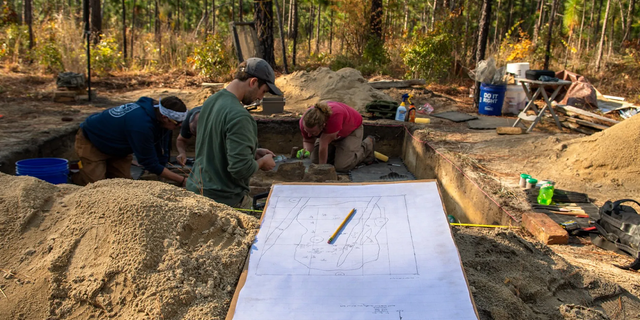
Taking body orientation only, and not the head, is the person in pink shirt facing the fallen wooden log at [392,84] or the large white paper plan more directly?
the large white paper plan

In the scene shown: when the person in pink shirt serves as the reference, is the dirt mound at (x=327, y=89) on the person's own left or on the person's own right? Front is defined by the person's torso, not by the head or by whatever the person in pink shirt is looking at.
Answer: on the person's own right

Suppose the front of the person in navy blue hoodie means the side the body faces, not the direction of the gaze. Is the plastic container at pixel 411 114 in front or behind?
in front

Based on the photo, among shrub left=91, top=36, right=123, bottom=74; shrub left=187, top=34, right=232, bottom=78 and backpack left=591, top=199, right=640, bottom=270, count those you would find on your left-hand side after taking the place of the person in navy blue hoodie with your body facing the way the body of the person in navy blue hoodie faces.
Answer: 2

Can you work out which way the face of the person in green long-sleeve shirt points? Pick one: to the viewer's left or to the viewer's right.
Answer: to the viewer's right

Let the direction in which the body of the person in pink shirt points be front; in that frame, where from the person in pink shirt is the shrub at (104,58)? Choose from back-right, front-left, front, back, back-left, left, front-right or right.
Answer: right

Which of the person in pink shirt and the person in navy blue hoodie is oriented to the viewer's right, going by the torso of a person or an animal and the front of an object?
the person in navy blue hoodie

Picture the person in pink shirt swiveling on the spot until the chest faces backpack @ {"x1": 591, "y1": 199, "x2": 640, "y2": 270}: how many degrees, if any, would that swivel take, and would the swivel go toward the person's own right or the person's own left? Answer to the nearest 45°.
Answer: approximately 90° to the person's own left

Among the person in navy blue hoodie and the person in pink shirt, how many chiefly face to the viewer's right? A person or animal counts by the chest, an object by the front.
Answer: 1

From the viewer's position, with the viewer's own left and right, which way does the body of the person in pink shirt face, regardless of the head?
facing the viewer and to the left of the viewer

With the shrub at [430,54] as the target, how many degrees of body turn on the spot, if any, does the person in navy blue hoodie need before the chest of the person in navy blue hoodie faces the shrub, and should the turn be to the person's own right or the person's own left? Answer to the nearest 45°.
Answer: approximately 45° to the person's own left

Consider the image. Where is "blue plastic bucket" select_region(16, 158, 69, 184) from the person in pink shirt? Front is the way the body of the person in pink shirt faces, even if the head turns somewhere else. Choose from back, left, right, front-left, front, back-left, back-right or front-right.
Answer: front

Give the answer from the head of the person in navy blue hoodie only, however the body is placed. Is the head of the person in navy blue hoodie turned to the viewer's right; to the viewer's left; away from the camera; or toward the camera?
to the viewer's right

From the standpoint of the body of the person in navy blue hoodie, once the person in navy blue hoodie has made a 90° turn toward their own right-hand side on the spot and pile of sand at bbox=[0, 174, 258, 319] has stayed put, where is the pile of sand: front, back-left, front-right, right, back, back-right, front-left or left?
front

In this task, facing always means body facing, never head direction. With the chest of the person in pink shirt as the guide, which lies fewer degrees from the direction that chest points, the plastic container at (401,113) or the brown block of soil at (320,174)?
the brown block of soil

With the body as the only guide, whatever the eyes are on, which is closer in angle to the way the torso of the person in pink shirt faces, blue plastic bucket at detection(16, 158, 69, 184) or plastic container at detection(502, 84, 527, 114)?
the blue plastic bucket

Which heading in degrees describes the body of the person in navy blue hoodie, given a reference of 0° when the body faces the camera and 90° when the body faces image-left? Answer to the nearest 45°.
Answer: approximately 270°

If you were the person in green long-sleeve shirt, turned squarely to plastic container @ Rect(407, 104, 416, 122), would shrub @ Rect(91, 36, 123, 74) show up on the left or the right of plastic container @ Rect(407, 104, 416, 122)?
left

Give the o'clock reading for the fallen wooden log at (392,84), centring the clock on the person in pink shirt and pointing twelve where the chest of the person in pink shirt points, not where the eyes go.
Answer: The fallen wooden log is roughly at 5 o'clock from the person in pink shirt.
